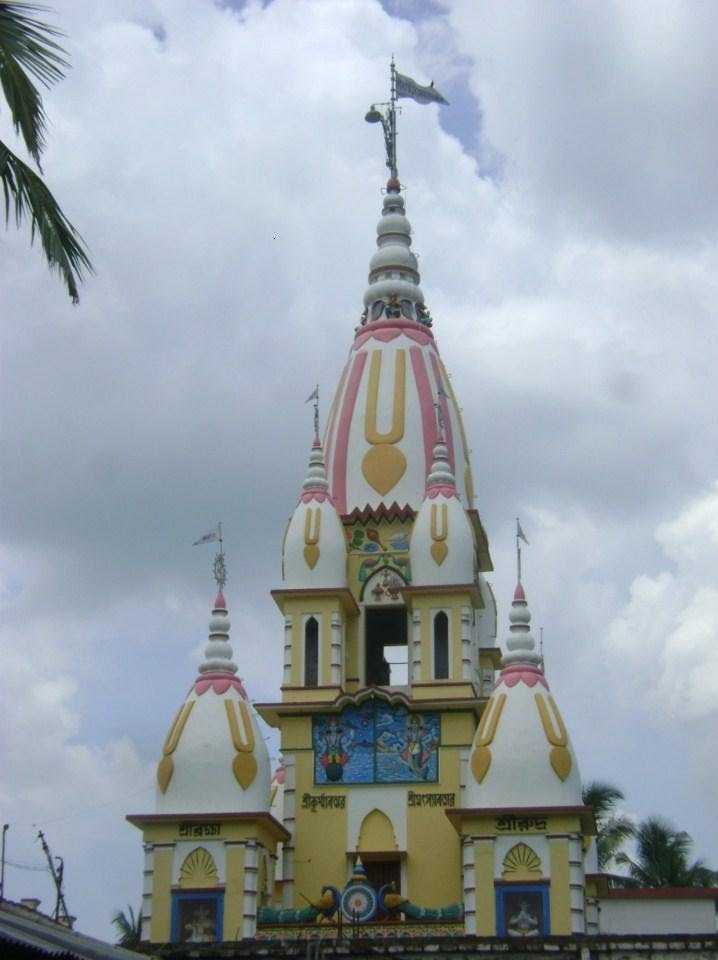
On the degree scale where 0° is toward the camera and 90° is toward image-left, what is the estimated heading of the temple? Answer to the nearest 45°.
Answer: approximately 0°
